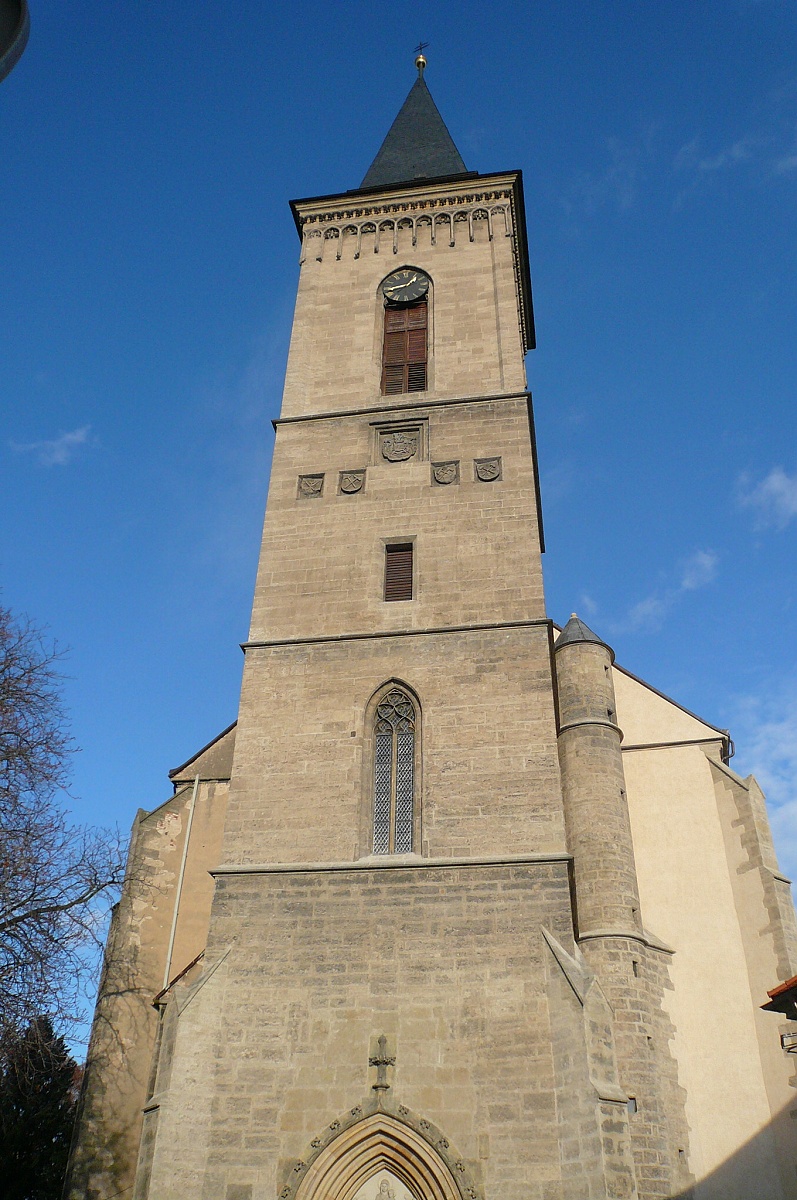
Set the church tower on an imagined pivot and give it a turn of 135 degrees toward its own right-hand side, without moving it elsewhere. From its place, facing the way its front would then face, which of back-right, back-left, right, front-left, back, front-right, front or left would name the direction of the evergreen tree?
front

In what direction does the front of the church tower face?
toward the camera
